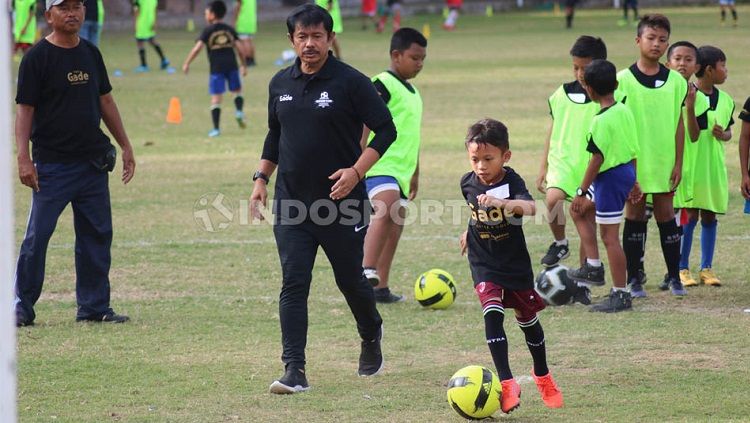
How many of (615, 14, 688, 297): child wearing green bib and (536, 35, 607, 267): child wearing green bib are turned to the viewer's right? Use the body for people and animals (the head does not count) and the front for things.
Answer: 0

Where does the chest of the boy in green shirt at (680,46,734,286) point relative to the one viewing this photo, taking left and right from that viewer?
facing the viewer and to the right of the viewer

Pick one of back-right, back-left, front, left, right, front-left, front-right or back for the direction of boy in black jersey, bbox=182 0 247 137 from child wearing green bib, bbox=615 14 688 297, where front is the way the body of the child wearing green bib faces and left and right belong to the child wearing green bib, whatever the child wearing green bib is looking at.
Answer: back-right

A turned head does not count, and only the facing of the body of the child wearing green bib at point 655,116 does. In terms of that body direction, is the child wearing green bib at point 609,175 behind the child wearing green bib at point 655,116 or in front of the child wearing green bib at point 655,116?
in front

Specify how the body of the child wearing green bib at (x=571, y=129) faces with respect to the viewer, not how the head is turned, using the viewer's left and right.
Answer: facing the viewer and to the left of the viewer

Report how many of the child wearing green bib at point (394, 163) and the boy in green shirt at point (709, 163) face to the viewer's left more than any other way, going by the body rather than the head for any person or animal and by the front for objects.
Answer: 0

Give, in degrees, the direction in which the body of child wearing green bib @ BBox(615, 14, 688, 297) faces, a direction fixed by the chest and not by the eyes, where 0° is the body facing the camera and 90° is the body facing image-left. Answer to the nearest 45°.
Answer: approximately 0°
